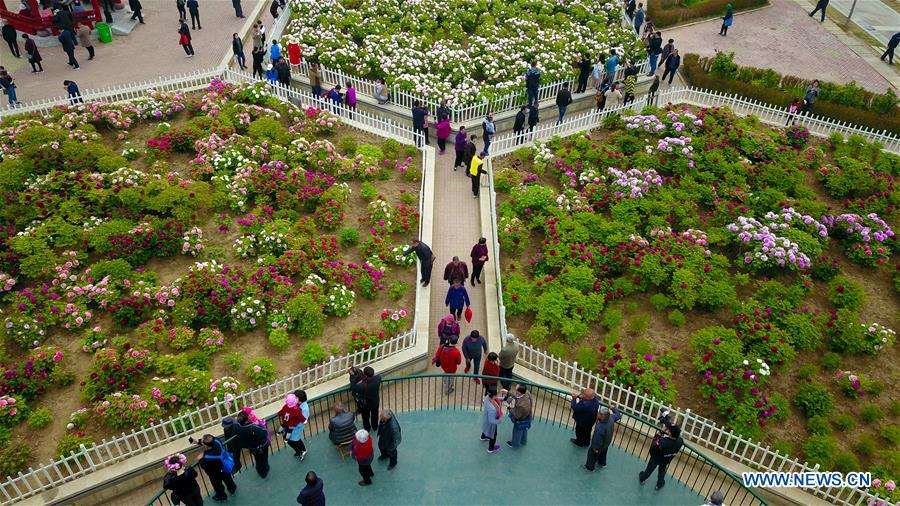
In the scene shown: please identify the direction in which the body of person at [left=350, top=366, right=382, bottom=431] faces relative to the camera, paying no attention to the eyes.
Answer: away from the camera

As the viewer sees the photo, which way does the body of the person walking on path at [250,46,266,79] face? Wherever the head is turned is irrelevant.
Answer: away from the camera

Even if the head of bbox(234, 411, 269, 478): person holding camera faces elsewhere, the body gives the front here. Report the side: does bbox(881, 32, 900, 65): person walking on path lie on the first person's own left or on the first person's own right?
on the first person's own right

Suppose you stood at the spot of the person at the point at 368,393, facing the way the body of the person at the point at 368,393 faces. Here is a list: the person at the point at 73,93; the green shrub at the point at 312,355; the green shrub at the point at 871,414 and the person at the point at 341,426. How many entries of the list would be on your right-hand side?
1

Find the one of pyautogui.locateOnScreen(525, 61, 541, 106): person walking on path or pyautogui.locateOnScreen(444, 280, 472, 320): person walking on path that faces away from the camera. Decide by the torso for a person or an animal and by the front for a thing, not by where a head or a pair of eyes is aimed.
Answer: pyautogui.locateOnScreen(525, 61, 541, 106): person walking on path

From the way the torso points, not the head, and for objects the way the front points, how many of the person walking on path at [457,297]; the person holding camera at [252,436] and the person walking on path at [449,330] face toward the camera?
2

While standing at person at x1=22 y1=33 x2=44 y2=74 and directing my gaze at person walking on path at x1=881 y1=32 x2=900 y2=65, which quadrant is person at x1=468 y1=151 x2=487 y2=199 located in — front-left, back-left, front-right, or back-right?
front-right

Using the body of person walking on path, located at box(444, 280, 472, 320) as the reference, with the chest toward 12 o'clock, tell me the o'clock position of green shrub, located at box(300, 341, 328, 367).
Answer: The green shrub is roughly at 2 o'clock from the person walking on path.

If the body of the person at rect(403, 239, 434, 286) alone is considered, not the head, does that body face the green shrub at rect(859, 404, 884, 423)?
no

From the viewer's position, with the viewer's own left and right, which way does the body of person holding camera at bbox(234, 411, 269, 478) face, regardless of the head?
facing away from the viewer and to the left of the viewer

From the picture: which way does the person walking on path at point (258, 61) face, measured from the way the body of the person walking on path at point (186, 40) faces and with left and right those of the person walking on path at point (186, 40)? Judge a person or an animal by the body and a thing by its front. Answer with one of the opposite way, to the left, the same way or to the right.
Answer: the same way

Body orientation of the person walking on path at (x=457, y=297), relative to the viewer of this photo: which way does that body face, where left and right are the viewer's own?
facing the viewer
